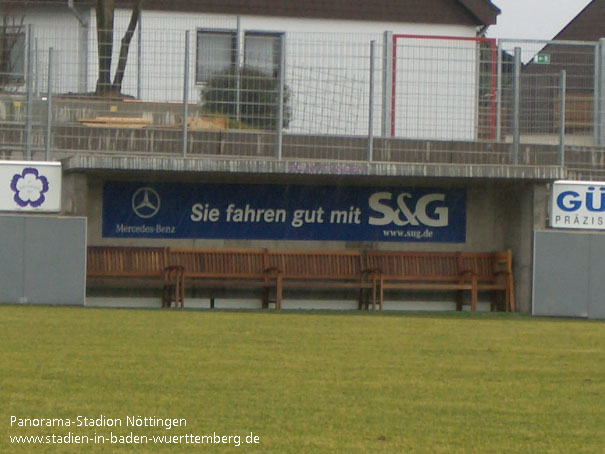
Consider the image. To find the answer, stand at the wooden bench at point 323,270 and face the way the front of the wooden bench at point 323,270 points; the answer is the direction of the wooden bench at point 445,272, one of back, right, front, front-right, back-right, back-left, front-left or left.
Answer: left

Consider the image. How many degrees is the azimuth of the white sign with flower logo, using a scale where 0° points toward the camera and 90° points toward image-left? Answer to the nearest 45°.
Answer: approximately 0°

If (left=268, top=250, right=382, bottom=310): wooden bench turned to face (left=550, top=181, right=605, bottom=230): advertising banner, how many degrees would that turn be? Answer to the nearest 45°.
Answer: approximately 90° to its left

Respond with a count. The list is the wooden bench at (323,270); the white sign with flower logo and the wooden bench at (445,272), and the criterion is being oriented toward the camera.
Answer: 3

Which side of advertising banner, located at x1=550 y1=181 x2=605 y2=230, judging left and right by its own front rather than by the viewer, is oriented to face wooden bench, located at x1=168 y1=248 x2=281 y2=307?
right
